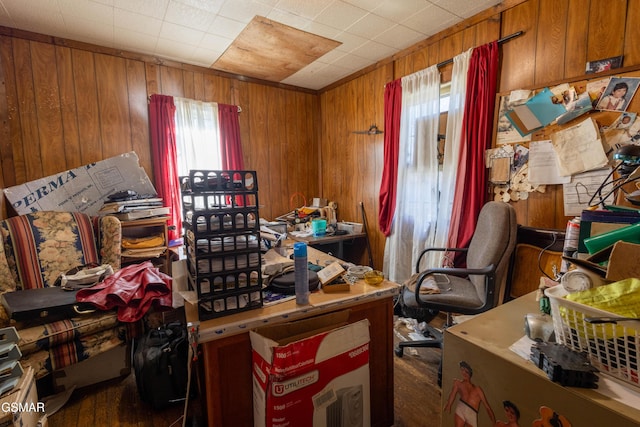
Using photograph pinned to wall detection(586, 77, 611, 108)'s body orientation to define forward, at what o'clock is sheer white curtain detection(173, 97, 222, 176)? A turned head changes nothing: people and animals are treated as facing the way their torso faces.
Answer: The sheer white curtain is roughly at 1 o'clock from the photograph pinned to wall.

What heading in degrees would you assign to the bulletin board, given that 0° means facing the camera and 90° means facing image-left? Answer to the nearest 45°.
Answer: approximately 45°

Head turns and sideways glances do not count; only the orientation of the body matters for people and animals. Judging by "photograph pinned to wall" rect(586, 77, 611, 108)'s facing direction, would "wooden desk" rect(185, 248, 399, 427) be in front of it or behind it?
in front

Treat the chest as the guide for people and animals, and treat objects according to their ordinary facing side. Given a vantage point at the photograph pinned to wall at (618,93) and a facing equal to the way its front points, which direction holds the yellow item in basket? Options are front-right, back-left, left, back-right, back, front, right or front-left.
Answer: front-left

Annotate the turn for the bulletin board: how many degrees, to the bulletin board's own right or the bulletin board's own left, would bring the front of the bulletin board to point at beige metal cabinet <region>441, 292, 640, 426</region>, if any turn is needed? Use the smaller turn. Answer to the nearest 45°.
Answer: approximately 45° to the bulletin board's own left

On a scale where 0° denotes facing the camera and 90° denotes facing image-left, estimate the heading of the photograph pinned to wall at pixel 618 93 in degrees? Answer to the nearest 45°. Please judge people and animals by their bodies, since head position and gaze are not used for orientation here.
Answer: approximately 45°
